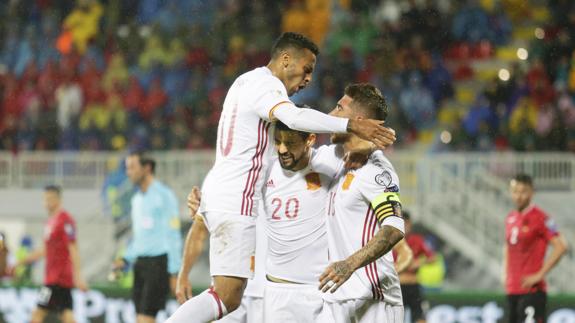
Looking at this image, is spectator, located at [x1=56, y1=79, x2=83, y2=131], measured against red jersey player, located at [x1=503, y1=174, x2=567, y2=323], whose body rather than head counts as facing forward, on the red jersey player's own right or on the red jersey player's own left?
on the red jersey player's own right

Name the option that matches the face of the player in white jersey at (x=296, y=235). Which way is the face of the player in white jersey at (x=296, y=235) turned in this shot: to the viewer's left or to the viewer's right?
to the viewer's left

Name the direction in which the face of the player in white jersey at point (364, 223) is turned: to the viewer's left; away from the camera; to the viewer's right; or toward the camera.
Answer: to the viewer's left

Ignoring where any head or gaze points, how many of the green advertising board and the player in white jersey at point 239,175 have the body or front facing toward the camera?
1

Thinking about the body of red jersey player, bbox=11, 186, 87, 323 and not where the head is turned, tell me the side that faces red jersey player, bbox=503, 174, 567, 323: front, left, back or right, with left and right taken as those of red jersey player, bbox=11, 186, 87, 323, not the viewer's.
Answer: left

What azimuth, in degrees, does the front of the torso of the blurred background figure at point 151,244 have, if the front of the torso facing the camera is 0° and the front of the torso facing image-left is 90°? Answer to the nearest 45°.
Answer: approximately 45°

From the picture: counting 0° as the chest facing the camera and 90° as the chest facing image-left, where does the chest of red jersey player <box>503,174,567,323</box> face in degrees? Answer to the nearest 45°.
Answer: approximately 45°

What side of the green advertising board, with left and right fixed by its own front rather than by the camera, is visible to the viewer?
front

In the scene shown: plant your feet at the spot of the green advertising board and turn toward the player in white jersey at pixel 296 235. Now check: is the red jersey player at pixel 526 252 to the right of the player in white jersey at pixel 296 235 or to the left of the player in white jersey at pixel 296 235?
left

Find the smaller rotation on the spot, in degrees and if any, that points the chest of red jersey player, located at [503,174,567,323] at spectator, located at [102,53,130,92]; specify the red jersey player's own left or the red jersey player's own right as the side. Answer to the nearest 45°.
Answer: approximately 90° to the red jersey player's own right
